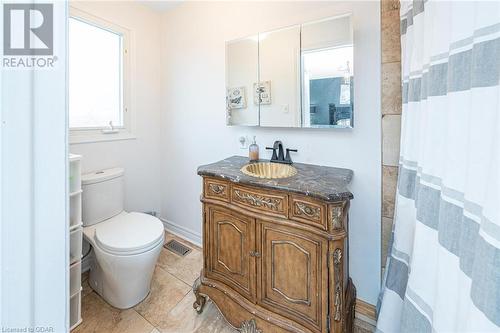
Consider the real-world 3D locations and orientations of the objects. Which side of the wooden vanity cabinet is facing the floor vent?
right

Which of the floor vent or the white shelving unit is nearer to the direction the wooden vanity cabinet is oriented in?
the white shelving unit

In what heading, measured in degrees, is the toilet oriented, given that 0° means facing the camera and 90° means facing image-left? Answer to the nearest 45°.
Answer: approximately 315°

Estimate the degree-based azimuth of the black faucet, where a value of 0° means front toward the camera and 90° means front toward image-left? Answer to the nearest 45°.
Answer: approximately 45°

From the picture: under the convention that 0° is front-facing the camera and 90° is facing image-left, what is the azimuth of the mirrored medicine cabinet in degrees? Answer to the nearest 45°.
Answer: approximately 45°
